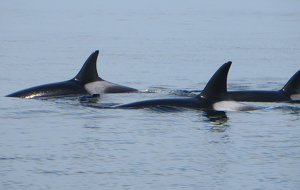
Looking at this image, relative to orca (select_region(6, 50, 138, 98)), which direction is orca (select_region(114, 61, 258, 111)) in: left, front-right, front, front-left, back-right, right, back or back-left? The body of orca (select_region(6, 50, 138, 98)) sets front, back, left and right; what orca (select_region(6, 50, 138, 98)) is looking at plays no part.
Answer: back-left

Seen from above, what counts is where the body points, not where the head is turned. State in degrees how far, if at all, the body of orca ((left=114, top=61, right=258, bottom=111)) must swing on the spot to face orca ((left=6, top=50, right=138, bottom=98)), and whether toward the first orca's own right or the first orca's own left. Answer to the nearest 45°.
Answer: approximately 45° to the first orca's own right

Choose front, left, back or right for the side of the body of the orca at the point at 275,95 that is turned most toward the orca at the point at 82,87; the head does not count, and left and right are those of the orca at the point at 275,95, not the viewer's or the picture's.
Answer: front

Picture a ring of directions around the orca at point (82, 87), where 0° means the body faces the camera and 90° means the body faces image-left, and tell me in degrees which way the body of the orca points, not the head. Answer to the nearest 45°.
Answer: approximately 90°

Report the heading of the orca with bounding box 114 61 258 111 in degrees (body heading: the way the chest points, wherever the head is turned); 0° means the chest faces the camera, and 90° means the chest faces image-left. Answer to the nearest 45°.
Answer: approximately 90°

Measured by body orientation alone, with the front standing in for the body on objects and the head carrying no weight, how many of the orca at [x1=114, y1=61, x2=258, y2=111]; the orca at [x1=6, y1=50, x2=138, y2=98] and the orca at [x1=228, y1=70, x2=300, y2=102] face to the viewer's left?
3

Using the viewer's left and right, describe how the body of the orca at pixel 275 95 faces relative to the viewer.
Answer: facing to the left of the viewer

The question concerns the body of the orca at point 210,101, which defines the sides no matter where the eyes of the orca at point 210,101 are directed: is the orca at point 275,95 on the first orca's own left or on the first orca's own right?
on the first orca's own right
